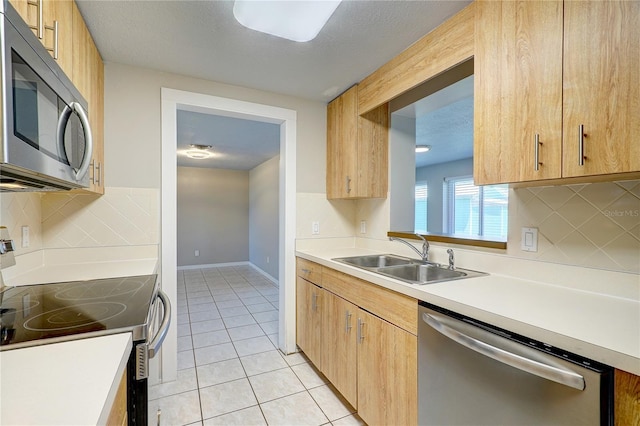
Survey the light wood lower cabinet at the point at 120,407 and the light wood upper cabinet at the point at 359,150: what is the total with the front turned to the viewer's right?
1

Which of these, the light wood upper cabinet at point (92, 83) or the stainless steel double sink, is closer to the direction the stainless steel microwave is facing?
the stainless steel double sink

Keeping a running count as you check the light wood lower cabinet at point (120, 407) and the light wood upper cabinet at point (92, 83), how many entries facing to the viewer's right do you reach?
2

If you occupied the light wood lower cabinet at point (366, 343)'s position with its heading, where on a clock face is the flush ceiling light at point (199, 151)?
The flush ceiling light is roughly at 3 o'clock from the light wood lower cabinet.

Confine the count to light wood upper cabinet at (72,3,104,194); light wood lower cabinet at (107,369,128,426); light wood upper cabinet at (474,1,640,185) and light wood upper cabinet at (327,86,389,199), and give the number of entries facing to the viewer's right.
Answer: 2

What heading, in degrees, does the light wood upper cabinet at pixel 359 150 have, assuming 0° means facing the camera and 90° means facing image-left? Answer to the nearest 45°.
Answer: approximately 45°

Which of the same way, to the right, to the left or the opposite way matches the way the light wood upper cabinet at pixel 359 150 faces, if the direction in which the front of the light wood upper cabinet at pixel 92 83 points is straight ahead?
the opposite way

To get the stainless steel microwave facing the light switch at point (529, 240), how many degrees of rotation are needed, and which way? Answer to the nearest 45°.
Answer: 0° — it already faces it

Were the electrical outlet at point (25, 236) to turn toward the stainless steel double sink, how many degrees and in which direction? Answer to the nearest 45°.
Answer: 0° — it already faces it

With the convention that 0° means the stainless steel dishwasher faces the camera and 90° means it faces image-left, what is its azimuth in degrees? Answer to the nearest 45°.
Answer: approximately 45°

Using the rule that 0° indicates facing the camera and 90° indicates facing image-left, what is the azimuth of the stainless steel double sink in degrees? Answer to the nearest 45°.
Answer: approximately 45°
